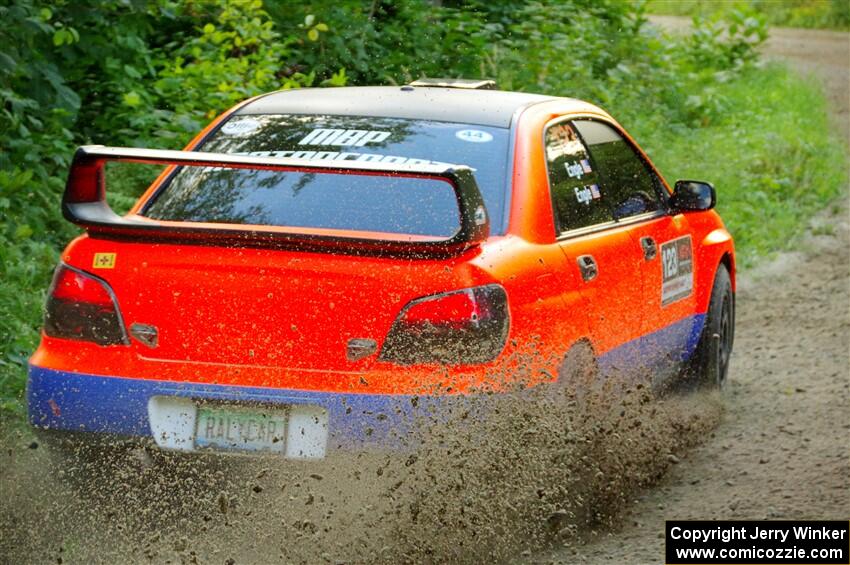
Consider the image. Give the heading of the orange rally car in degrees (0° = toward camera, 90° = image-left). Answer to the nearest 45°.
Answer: approximately 225°
